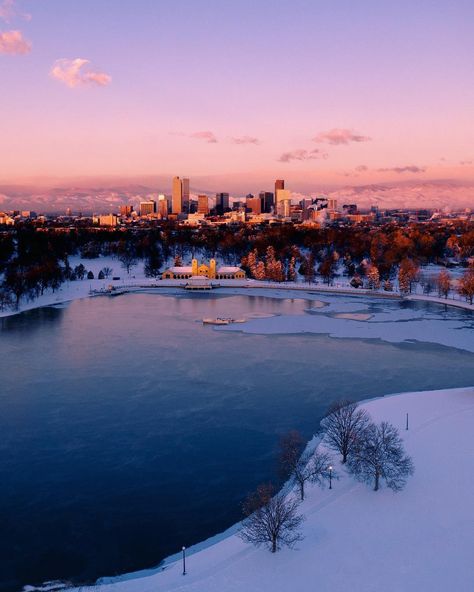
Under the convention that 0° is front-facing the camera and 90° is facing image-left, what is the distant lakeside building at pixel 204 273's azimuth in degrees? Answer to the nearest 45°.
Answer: approximately 0°

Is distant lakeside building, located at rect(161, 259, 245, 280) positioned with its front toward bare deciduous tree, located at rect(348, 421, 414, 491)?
yes

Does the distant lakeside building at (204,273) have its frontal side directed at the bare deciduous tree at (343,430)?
yes

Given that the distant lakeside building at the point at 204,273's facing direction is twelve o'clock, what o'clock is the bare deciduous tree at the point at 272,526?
The bare deciduous tree is roughly at 12 o'clock from the distant lakeside building.

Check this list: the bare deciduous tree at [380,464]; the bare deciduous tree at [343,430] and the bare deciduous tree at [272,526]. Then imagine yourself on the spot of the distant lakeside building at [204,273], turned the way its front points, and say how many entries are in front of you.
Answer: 3
